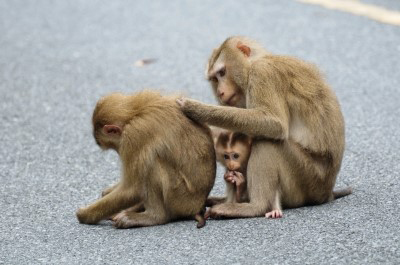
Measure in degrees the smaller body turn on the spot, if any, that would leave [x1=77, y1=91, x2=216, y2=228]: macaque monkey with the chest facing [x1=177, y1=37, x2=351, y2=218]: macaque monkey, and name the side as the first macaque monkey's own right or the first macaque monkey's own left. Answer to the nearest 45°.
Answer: approximately 180°

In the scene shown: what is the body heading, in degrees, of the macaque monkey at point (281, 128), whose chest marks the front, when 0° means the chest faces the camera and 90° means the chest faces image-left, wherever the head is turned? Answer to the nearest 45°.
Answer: approximately 90°

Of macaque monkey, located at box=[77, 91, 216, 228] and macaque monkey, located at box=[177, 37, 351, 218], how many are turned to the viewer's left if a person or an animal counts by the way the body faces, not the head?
2

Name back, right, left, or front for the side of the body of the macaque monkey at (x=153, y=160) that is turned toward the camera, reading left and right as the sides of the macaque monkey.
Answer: left

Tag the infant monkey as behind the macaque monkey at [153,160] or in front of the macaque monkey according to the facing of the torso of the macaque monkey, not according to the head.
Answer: behind

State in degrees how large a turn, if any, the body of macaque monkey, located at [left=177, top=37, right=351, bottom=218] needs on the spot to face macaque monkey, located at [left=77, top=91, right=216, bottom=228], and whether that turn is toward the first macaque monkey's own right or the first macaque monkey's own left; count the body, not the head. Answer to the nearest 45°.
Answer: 0° — it already faces it
